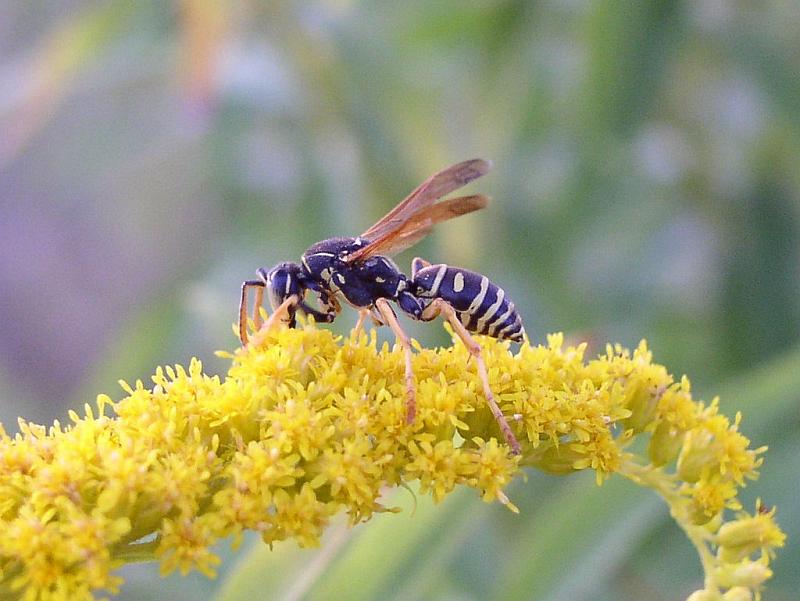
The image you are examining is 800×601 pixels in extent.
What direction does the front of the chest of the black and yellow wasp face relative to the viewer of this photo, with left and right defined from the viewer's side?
facing to the left of the viewer
